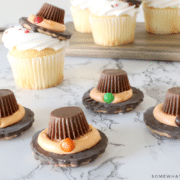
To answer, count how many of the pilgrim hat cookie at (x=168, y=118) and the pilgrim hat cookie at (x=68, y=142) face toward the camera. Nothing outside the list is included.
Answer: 2

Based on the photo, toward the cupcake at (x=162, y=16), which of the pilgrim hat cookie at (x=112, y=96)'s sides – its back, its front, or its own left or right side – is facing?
back

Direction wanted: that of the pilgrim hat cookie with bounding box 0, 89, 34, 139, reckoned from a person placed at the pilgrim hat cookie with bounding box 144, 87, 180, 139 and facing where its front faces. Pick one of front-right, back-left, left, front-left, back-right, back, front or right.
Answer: right

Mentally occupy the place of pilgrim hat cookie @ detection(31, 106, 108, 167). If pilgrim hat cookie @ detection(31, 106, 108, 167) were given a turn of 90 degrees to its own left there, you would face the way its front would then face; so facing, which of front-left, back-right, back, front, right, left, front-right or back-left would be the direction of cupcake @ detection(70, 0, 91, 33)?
left

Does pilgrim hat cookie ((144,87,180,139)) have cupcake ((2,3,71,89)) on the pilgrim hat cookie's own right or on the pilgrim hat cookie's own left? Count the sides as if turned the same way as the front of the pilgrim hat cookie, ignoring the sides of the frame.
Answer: on the pilgrim hat cookie's own right

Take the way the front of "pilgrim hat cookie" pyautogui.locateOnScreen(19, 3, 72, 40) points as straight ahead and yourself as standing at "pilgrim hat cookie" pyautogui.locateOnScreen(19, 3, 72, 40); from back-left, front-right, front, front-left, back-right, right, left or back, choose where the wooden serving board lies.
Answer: back

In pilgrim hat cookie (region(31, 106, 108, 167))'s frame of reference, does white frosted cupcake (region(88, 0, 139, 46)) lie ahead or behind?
behind

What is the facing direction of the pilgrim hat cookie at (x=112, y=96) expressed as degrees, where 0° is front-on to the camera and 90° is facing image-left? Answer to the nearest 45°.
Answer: approximately 0°
